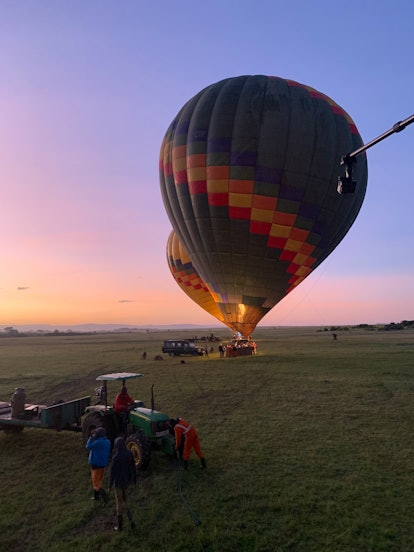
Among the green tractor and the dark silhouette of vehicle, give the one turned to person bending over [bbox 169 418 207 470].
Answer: the green tractor

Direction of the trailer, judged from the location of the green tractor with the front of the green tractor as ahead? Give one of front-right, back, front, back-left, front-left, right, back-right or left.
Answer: back

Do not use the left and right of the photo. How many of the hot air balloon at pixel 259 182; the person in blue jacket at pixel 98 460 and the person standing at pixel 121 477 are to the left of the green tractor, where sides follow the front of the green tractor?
1

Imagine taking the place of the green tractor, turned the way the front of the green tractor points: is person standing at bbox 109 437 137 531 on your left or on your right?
on your right

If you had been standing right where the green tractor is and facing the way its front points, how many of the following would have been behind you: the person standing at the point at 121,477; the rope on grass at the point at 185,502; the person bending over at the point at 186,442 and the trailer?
1

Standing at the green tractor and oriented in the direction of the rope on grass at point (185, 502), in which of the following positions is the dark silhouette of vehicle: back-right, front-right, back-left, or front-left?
back-left

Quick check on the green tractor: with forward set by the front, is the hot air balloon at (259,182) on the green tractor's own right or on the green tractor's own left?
on the green tractor's own left

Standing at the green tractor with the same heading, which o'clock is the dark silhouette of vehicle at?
The dark silhouette of vehicle is roughly at 8 o'clock from the green tractor.

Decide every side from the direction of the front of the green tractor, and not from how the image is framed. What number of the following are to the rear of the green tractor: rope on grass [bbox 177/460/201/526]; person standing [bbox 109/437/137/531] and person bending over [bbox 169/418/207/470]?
0

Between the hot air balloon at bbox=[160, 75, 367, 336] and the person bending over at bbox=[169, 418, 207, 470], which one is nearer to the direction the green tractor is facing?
the person bending over

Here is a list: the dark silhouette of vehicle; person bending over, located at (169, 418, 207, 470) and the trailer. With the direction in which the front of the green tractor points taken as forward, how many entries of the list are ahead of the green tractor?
1

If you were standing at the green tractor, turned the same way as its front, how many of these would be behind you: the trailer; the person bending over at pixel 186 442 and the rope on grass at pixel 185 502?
1
